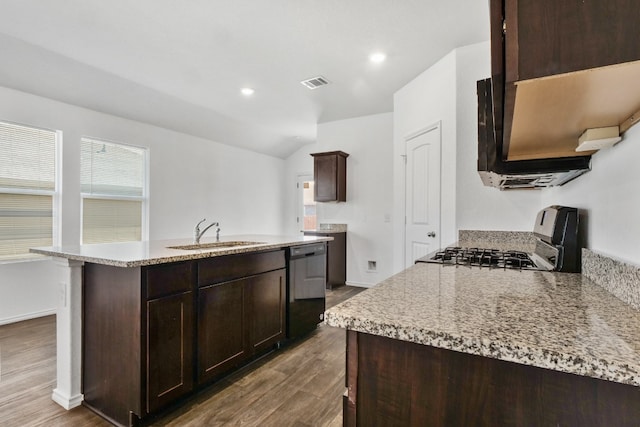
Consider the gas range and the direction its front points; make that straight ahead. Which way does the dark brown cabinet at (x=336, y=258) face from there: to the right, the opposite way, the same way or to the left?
to the left

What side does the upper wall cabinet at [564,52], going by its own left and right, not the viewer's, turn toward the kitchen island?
front

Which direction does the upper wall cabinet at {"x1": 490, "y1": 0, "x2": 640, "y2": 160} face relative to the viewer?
to the viewer's left

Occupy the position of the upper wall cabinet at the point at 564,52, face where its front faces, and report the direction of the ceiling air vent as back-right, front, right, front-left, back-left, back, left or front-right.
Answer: front-right

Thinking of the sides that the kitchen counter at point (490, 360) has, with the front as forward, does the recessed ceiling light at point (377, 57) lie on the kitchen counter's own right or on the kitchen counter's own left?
on the kitchen counter's own right

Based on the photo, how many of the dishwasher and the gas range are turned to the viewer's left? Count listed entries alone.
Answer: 1

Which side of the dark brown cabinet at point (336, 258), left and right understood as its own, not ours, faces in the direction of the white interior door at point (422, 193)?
left

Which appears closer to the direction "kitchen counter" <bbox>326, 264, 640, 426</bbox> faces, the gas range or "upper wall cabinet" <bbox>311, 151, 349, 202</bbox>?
the upper wall cabinet

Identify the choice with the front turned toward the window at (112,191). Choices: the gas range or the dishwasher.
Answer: the gas range

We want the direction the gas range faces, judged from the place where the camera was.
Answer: facing to the left of the viewer
